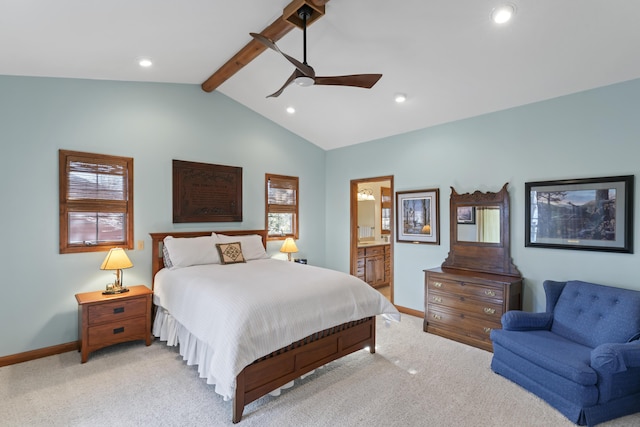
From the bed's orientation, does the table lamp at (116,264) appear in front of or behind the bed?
behind

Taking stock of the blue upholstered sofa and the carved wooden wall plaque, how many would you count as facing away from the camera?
0

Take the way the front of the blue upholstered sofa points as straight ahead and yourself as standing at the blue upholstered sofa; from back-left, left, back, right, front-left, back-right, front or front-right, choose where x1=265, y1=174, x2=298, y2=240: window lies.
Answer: front-right

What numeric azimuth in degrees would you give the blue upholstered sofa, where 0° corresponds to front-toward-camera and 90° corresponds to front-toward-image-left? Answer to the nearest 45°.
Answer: approximately 45°

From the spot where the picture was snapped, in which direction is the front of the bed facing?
facing the viewer and to the right of the viewer

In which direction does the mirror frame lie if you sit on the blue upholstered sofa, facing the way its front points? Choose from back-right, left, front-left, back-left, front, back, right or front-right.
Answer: right

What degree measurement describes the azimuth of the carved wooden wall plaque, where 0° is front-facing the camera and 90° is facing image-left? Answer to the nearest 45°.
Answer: approximately 315°

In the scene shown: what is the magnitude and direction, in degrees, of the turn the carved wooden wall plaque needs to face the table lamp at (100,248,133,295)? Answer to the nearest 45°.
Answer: approximately 90° to its right

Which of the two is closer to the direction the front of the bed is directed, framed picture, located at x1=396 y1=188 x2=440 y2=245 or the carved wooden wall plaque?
the framed picture

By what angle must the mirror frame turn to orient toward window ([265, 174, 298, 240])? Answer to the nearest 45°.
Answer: approximately 45° to its right

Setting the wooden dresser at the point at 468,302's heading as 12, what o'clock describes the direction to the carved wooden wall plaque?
The carved wooden wall plaque is roughly at 1 o'clock from the wooden dresser.

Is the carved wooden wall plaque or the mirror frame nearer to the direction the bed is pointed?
the mirror frame

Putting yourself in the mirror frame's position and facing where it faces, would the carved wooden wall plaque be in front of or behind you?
in front

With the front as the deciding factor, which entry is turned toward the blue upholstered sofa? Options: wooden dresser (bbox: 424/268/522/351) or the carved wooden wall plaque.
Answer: the carved wooden wall plaque

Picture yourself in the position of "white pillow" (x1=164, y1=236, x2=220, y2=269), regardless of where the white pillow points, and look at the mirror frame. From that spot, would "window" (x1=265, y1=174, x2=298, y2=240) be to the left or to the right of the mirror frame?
left
